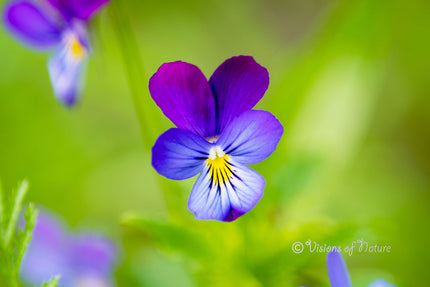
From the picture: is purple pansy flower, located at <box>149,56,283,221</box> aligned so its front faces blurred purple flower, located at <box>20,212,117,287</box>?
no

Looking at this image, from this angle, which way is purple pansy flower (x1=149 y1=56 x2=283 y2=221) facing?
toward the camera
